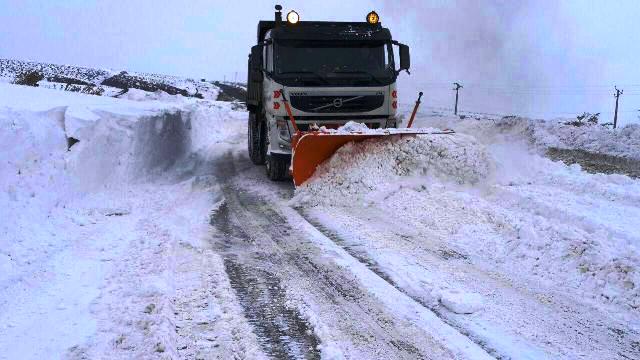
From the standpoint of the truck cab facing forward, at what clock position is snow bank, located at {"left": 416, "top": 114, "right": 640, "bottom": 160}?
The snow bank is roughly at 8 o'clock from the truck cab.

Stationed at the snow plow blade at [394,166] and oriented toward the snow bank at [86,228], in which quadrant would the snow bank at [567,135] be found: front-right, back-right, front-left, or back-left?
back-right

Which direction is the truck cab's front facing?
toward the camera
